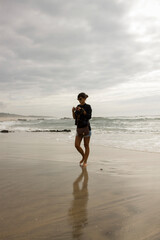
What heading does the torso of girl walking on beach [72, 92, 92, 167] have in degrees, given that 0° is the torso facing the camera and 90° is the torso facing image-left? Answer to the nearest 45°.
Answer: approximately 45°
